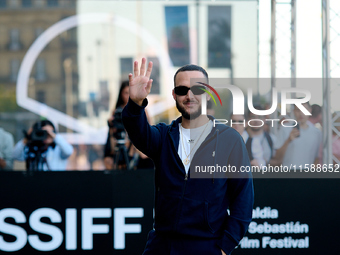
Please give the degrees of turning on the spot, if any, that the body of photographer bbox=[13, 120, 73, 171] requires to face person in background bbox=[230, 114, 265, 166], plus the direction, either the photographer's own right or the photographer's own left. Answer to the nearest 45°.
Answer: approximately 45° to the photographer's own left

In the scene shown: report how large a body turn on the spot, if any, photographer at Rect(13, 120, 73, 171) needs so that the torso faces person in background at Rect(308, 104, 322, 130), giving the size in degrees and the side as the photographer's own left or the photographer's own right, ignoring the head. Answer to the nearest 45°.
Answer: approximately 90° to the photographer's own left

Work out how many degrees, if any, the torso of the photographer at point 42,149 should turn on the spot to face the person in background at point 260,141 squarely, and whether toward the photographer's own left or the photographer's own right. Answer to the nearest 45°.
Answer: approximately 90° to the photographer's own left

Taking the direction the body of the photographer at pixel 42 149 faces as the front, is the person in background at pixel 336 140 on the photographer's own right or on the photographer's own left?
on the photographer's own left

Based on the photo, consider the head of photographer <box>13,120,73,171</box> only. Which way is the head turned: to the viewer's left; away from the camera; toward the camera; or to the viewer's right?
toward the camera

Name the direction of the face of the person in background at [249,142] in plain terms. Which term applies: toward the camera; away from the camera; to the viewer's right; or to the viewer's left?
toward the camera

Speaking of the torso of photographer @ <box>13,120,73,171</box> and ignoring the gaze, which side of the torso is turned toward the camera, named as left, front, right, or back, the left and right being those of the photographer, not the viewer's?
front

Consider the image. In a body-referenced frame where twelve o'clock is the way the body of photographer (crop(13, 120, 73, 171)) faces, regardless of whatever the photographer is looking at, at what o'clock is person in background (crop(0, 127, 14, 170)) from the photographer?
The person in background is roughly at 3 o'clock from the photographer.

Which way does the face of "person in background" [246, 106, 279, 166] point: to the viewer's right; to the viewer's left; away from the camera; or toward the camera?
toward the camera
